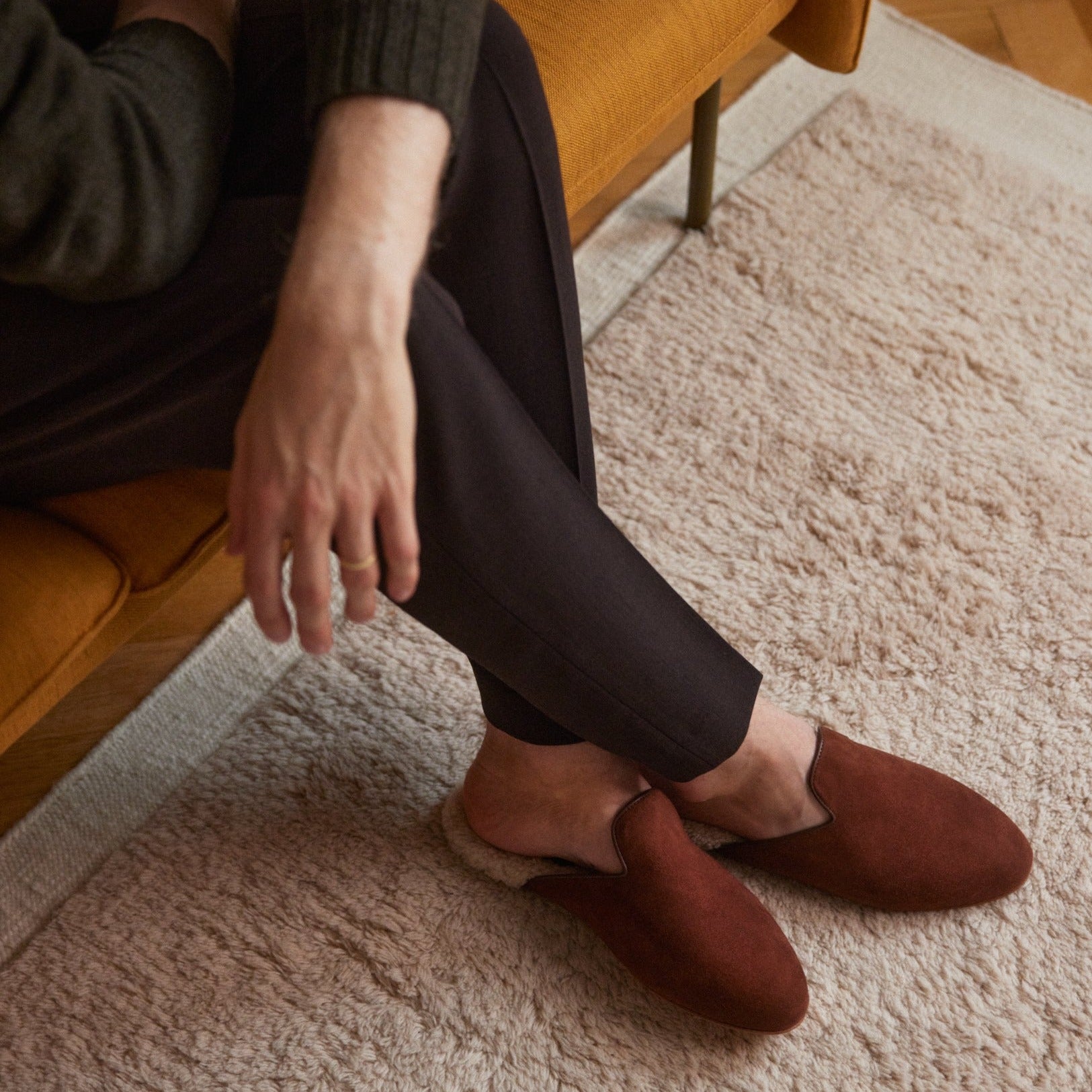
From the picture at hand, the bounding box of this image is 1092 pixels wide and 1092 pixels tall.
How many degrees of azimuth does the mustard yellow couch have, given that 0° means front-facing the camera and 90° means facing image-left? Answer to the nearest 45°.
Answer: approximately 315°
